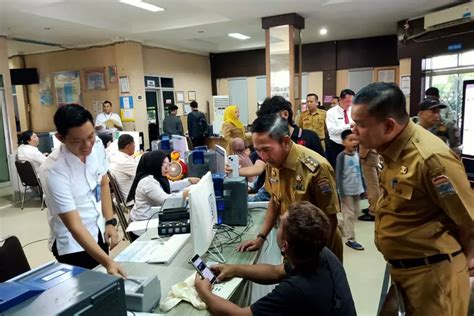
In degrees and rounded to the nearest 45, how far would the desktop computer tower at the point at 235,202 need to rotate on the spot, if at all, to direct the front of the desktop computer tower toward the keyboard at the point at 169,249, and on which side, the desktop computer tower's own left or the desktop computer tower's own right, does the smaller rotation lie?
approximately 45° to the desktop computer tower's own right

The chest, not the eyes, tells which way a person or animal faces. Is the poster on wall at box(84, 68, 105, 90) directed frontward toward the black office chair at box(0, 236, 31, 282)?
yes

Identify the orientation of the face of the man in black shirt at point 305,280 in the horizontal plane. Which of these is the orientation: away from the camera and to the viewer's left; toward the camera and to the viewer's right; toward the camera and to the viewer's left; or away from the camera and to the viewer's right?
away from the camera and to the viewer's left

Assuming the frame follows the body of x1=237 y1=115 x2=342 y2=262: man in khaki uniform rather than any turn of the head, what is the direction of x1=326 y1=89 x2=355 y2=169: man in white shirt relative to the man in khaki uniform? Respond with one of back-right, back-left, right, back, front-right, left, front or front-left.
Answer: back-right

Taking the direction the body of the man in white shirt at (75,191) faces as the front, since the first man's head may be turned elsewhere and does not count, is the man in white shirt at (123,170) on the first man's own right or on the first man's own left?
on the first man's own left

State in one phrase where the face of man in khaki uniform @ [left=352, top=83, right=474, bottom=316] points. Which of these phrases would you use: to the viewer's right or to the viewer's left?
to the viewer's left

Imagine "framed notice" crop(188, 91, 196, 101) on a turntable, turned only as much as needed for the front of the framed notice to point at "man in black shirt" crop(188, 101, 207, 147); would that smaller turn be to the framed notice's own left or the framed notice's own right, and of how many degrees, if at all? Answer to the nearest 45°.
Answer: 0° — it already faces them

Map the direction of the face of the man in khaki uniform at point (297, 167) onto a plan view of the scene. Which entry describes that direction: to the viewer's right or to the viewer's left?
to the viewer's left

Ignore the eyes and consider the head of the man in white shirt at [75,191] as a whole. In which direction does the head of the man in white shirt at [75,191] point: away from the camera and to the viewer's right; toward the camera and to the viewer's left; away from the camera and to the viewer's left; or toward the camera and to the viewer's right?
toward the camera and to the viewer's right
